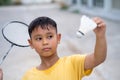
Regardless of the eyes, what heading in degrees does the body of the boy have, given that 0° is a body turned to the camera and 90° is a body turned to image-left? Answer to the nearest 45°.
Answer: approximately 0°
